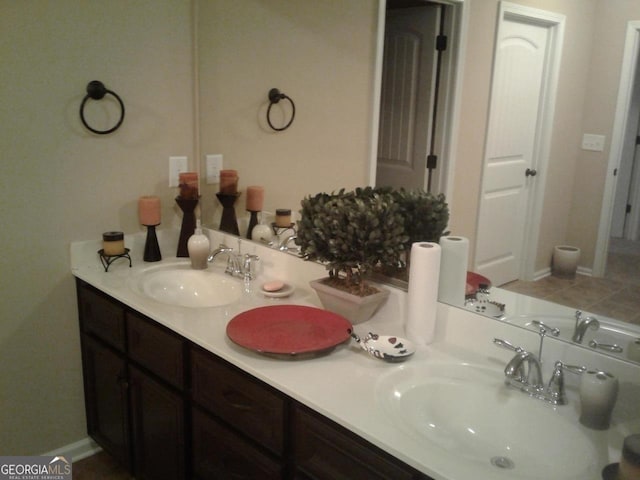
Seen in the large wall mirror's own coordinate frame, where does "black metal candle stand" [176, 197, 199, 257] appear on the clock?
The black metal candle stand is roughly at 2 o'clock from the large wall mirror.

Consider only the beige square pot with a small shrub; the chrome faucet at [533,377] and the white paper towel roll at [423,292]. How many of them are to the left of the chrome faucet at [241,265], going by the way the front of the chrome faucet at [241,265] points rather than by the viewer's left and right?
3

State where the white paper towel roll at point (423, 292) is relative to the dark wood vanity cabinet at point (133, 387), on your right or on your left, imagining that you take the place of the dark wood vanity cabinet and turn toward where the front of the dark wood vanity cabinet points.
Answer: on your left

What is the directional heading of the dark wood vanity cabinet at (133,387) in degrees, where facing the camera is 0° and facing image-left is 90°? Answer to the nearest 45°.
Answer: approximately 45°

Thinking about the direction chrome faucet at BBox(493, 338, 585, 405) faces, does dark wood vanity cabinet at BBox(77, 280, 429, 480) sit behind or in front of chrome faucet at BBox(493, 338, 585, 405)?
in front

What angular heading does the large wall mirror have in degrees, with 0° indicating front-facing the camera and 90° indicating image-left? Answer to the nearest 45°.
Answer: approximately 45°

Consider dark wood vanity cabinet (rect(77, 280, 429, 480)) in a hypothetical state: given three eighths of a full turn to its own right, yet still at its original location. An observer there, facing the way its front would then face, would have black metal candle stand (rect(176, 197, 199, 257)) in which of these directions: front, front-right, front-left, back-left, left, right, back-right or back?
front

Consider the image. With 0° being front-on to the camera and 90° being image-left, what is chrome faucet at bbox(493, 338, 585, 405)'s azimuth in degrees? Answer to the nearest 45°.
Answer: approximately 45°
